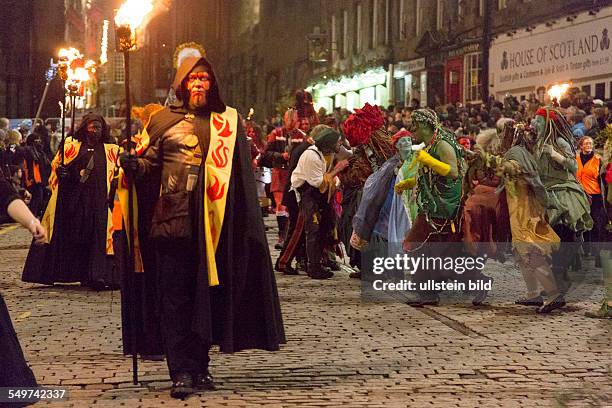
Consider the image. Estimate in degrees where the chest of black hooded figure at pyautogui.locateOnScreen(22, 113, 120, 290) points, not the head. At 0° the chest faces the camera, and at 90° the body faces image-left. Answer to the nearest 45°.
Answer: approximately 0°

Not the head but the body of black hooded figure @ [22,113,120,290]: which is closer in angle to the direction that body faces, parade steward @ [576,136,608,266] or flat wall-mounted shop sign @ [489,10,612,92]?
the parade steward

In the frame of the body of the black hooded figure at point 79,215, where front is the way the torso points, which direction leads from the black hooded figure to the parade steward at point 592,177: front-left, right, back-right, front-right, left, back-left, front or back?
left

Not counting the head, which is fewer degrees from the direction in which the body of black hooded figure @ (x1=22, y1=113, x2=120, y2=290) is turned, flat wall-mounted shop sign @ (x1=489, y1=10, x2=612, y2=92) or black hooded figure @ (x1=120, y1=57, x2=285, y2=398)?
the black hooded figure

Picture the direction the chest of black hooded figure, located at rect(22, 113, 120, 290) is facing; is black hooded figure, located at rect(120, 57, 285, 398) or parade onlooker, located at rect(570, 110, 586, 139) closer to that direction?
the black hooded figure

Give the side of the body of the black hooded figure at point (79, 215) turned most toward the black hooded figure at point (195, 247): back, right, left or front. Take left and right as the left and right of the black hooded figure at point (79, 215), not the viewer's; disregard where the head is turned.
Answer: front

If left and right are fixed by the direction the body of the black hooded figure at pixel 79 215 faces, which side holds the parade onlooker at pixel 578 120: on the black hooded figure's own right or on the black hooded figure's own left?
on the black hooded figure's own left

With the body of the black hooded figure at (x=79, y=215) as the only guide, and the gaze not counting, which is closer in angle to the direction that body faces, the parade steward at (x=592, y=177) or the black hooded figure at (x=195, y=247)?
the black hooded figure

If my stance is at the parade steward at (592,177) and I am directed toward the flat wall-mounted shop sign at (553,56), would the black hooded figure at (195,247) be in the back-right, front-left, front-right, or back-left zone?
back-left
